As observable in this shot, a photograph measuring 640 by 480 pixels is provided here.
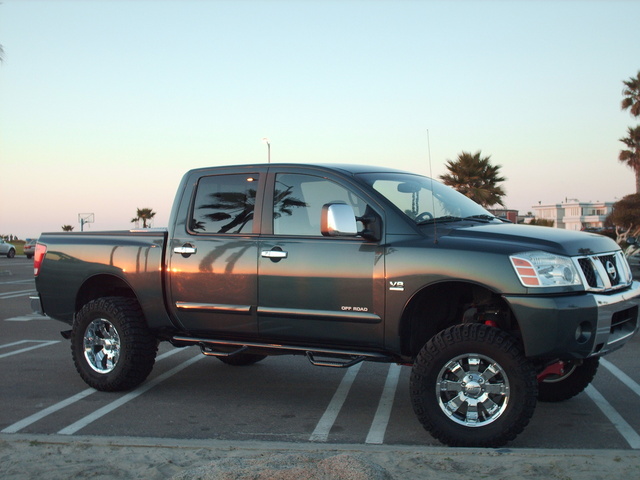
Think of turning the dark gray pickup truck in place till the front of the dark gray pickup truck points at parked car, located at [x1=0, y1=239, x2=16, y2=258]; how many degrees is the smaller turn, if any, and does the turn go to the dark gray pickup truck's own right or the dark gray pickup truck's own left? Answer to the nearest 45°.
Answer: approximately 180°

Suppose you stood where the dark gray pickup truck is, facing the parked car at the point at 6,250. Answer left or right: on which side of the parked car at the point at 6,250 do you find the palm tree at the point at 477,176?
right

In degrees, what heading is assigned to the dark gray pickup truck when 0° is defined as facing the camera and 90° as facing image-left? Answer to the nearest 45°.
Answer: approximately 315°
